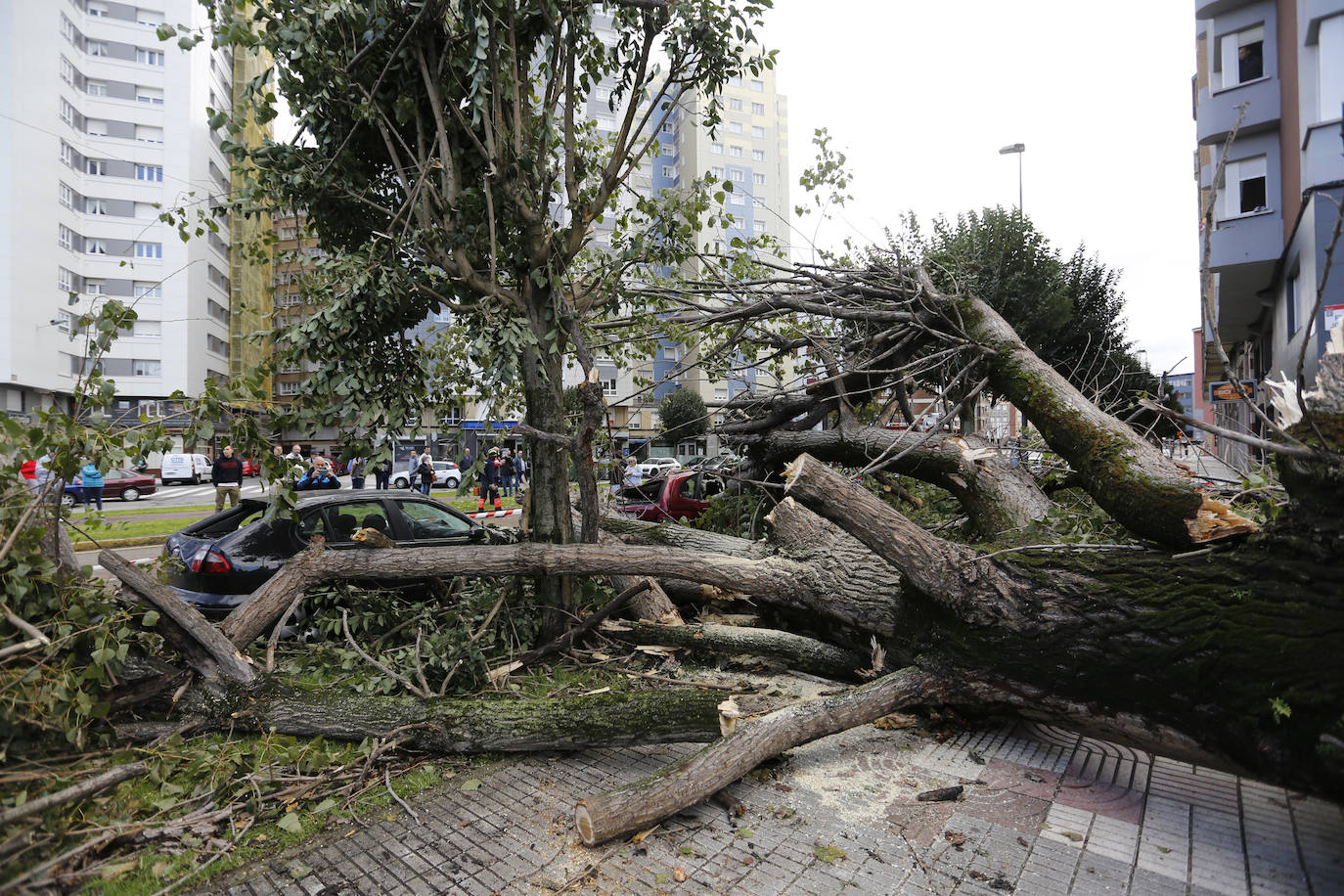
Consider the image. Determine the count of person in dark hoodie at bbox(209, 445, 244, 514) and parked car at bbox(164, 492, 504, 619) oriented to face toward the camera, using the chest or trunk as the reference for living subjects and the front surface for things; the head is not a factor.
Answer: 1

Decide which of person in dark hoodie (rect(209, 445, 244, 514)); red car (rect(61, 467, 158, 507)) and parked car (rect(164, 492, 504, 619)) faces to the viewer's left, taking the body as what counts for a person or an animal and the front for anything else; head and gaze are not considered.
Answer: the red car

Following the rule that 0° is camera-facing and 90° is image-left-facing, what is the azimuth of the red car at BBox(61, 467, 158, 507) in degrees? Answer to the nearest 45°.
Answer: approximately 90°

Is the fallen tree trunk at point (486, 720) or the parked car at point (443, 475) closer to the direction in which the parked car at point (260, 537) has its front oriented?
the parked car

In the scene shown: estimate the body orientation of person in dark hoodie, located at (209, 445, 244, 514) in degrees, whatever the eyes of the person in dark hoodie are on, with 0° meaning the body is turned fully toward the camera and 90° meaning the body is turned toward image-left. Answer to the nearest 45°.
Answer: approximately 0°

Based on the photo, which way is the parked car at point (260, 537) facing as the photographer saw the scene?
facing away from the viewer and to the right of the viewer

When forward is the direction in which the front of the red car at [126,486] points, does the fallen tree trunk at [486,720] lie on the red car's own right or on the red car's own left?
on the red car's own left

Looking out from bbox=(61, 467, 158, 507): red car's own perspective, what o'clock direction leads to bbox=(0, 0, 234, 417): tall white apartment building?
The tall white apartment building is roughly at 3 o'clock from the red car.

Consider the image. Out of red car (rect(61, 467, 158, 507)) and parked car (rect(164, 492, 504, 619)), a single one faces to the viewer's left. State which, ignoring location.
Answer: the red car

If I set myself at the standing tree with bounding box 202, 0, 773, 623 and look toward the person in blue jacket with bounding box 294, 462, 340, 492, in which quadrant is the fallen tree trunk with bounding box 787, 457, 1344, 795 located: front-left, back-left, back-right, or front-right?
back-right
